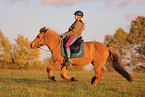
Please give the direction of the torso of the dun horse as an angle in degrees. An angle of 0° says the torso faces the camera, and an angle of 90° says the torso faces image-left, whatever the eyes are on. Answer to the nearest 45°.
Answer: approximately 90°

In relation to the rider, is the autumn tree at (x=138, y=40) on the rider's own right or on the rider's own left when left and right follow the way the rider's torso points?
on the rider's own right

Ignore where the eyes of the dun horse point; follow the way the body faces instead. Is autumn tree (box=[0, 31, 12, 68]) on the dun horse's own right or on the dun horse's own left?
on the dun horse's own right

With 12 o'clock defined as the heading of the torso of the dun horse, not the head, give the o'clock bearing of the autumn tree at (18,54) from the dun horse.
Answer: The autumn tree is roughly at 2 o'clock from the dun horse.

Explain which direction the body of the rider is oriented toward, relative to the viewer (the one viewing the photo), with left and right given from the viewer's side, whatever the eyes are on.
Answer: facing to the left of the viewer

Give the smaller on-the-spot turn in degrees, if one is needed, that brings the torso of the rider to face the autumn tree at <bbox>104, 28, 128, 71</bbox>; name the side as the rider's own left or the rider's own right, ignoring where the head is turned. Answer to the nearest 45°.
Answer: approximately 90° to the rider's own right
